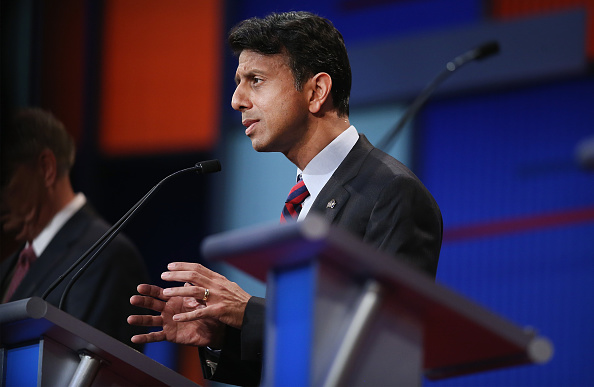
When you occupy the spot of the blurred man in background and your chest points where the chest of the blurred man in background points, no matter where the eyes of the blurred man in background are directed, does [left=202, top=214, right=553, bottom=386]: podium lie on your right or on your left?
on your left

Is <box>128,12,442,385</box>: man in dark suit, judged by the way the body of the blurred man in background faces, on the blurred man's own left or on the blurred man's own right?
on the blurred man's own left

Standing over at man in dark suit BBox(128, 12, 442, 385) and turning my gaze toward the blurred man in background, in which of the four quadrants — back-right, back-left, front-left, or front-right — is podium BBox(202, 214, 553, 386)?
back-left

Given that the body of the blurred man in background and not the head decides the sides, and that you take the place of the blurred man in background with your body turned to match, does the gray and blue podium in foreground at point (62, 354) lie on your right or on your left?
on your left

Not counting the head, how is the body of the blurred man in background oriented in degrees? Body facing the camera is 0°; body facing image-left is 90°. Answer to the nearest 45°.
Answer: approximately 45°

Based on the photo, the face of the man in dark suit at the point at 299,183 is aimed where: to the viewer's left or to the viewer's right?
to the viewer's left
